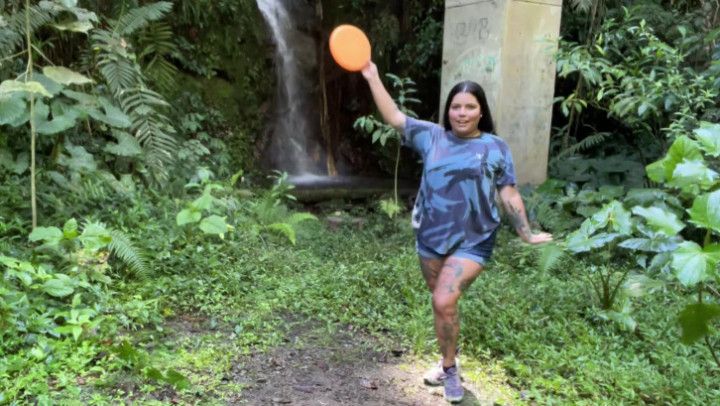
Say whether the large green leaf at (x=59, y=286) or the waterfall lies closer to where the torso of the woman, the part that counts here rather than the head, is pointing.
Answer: the large green leaf

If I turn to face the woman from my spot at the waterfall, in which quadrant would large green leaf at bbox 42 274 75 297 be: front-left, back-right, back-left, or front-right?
front-right

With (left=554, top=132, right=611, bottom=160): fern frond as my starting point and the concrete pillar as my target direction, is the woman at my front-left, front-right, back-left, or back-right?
front-left

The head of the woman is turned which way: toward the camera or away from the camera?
toward the camera

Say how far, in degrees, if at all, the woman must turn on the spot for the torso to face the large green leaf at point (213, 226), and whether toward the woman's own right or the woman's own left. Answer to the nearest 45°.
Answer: approximately 135° to the woman's own right

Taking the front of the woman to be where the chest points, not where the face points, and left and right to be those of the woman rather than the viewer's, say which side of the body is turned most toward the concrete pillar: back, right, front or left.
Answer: back

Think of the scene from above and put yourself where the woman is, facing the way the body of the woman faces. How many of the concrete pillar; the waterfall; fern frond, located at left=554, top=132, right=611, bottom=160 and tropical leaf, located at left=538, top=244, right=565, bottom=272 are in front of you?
0

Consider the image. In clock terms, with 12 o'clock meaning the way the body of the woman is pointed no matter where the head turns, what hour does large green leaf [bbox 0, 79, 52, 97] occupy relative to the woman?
The large green leaf is roughly at 3 o'clock from the woman.

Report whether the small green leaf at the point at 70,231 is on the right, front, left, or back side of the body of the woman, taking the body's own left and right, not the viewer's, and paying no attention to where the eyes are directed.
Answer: right

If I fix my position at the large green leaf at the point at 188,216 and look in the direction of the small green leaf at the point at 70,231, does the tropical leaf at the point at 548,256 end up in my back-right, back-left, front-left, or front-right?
back-left

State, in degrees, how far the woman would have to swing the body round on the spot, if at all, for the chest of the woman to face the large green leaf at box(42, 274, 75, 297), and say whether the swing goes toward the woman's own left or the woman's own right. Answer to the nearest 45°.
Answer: approximately 90° to the woman's own right

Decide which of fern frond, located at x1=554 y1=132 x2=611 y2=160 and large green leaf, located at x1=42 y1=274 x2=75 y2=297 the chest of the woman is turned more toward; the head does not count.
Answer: the large green leaf

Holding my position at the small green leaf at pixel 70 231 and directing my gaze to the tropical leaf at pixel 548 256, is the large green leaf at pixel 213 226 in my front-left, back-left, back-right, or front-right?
front-left

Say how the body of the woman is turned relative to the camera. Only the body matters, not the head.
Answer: toward the camera
